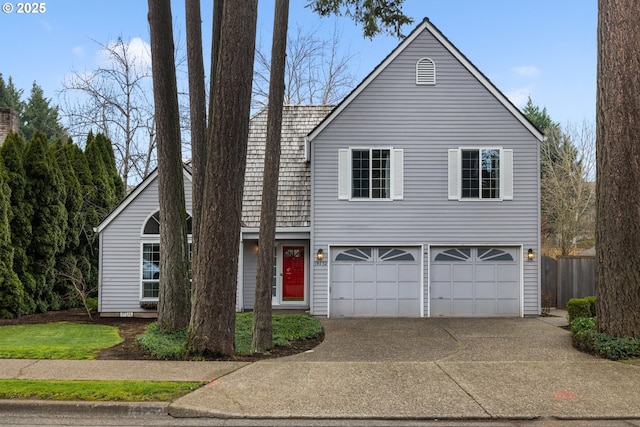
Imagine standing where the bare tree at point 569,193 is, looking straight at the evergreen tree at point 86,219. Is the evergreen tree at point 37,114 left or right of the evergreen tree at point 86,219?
right

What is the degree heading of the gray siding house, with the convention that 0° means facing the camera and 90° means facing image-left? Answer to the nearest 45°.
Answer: approximately 0°

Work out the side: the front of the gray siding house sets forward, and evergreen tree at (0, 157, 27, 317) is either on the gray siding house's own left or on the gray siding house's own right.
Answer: on the gray siding house's own right

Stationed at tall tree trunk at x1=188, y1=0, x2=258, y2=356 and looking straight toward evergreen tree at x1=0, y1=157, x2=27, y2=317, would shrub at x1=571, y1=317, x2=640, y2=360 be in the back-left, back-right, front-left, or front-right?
back-right

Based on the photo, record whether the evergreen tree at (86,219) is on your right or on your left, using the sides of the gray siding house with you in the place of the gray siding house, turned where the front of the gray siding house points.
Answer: on your right

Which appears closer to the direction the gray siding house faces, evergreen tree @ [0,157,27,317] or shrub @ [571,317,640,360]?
the shrub
